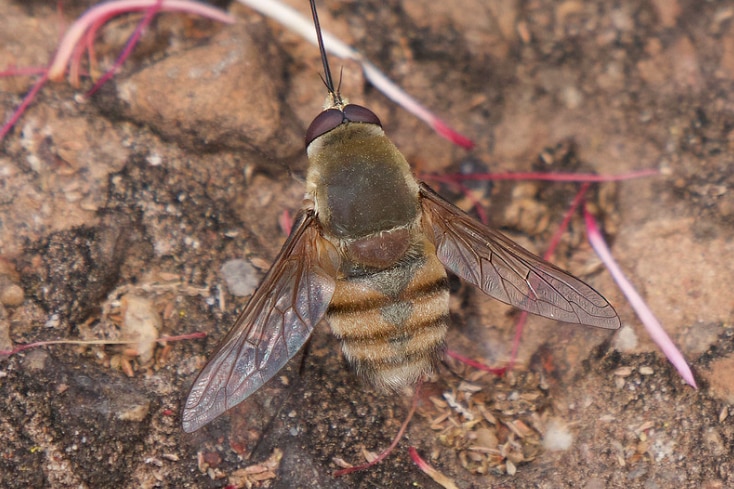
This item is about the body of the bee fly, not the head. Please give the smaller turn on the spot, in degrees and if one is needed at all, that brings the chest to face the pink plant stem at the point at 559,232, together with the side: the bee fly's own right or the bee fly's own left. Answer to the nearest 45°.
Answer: approximately 45° to the bee fly's own right

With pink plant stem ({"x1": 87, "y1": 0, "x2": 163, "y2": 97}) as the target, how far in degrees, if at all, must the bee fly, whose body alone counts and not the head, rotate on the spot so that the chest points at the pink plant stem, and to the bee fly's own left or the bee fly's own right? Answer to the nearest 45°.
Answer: approximately 45° to the bee fly's own left

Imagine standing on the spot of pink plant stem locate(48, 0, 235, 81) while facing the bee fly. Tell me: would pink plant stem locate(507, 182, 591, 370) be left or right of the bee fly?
left

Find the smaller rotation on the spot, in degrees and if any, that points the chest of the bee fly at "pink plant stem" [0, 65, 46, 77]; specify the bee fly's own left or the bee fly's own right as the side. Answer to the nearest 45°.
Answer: approximately 45° to the bee fly's own left

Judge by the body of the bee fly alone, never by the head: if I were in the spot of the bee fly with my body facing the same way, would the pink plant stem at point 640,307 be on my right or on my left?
on my right

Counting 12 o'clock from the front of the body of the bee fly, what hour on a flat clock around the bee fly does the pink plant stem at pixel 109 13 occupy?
The pink plant stem is roughly at 11 o'clock from the bee fly.

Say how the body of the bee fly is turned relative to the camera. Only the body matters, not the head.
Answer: away from the camera
